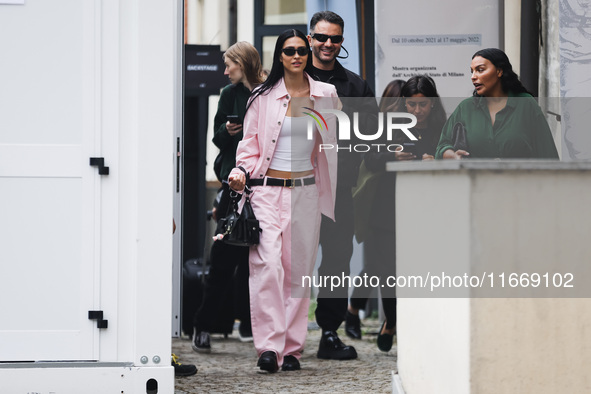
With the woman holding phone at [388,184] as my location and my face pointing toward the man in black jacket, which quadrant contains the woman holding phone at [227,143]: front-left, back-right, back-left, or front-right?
front-right

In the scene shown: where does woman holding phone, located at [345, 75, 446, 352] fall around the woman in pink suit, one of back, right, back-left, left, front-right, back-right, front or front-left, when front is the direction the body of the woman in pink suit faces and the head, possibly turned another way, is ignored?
back-left

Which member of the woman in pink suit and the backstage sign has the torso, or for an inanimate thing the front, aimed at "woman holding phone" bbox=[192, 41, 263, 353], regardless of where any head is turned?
the backstage sign

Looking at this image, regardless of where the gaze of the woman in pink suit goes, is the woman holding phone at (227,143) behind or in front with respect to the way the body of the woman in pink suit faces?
behind

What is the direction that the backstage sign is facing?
toward the camera

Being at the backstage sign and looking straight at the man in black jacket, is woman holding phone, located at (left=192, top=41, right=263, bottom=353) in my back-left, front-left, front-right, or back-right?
front-right

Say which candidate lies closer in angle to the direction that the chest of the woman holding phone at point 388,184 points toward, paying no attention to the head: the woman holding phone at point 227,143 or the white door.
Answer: the white door

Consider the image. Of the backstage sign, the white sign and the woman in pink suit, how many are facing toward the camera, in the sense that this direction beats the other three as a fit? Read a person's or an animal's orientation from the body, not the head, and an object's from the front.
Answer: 3

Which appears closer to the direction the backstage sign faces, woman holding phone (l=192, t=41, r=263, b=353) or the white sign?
the woman holding phone

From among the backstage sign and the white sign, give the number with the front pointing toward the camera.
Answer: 2

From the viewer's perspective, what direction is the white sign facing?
toward the camera

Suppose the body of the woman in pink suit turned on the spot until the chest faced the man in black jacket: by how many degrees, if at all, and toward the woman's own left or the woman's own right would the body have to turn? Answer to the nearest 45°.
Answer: approximately 135° to the woman's own left

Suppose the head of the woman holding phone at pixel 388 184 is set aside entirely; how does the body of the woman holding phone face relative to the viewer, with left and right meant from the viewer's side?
facing the viewer and to the left of the viewer
